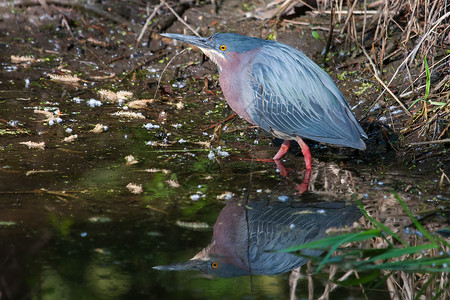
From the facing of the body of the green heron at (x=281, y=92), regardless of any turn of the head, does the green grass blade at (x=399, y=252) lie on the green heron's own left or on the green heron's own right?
on the green heron's own left

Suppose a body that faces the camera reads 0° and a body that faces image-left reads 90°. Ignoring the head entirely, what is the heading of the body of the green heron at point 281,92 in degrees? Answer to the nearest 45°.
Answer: approximately 90°
